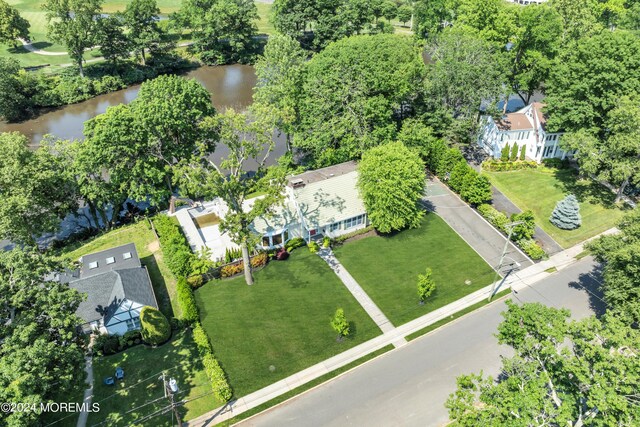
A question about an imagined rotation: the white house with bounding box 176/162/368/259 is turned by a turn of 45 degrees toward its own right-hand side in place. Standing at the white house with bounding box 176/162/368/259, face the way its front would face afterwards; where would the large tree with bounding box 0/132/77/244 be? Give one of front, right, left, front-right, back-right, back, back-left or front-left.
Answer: right

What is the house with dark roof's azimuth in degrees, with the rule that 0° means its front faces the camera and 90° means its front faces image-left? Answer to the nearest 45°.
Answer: approximately 0°

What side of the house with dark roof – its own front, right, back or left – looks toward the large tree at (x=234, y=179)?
left

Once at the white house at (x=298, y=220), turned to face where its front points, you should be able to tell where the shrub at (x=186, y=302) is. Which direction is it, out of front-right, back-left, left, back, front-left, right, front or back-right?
right

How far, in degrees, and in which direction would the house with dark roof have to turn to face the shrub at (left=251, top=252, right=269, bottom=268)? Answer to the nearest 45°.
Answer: approximately 90° to its left

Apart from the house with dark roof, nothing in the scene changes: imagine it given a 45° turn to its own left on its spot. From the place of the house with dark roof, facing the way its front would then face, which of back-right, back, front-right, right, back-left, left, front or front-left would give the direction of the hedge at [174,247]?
left

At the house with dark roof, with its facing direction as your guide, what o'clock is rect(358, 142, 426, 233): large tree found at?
The large tree is roughly at 9 o'clock from the house with dark roof.

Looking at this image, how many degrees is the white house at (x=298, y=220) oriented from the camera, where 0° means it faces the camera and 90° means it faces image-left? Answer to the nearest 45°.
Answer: approximately 315°
